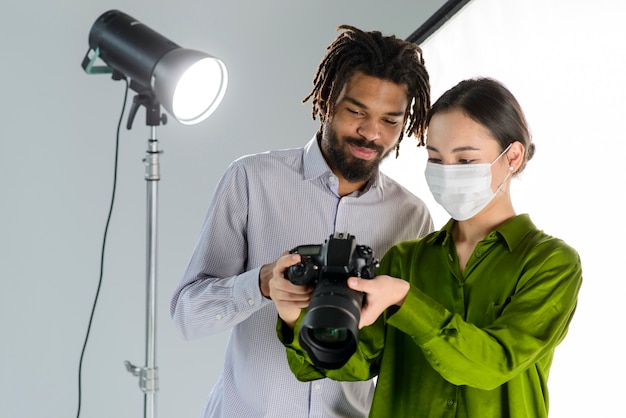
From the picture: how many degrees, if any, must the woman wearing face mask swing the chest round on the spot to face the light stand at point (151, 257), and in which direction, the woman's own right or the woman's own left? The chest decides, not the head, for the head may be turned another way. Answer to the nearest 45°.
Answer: approximately 90° to the woman's own right

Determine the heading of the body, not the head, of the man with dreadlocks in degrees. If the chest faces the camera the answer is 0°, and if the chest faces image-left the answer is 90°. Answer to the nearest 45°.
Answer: approximately 0°

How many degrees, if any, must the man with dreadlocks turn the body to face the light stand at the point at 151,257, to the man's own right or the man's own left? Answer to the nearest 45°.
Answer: approximately 135° to the man's own right

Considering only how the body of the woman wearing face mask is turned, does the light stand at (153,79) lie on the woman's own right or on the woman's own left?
on the woman's own right

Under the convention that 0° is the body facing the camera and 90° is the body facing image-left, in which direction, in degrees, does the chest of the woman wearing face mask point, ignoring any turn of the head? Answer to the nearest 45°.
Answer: approximately 45°

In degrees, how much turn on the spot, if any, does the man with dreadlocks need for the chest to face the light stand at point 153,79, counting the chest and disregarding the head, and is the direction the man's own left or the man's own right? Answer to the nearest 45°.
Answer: approximately 135° to the man's own right
